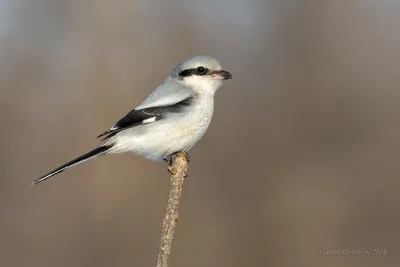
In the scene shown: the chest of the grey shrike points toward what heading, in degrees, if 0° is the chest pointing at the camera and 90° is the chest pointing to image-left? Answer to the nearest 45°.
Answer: approximately 270°
